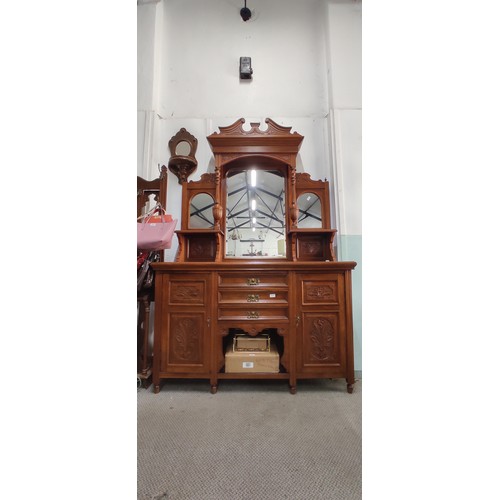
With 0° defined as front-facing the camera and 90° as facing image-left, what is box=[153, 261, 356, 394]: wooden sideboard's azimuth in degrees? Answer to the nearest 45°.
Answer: approximately 0°

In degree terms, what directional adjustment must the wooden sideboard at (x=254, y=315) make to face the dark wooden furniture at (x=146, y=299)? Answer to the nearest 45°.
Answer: approximately 90° to its right
